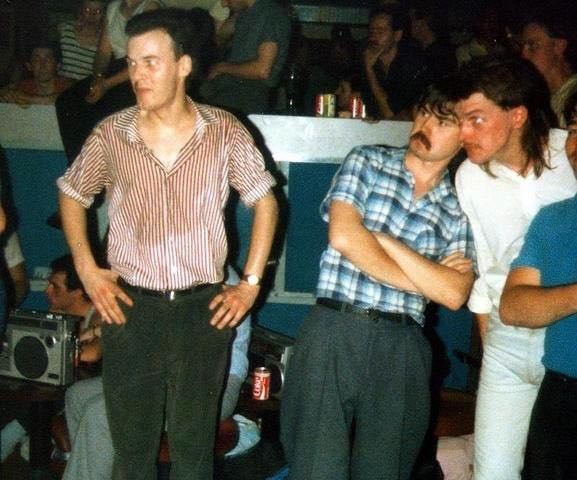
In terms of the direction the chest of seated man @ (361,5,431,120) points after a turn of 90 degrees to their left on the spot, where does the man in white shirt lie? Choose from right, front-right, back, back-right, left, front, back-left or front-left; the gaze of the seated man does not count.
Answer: front-right

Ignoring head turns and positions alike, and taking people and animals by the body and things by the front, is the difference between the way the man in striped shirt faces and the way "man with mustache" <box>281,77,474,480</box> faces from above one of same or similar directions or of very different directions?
same or similar directions

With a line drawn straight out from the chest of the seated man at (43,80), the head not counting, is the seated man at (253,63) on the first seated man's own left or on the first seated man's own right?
on the first seated man's own left

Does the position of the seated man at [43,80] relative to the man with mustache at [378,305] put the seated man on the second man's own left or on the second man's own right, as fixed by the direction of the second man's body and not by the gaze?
on the second man's own right

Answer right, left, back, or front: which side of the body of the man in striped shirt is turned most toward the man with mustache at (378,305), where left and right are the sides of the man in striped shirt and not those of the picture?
left

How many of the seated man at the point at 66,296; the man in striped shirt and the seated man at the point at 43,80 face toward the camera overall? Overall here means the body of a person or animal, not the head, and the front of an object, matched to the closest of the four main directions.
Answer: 2

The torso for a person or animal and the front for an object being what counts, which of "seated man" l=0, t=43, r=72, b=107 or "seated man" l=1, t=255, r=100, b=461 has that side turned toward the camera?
"seated man" l=0, t=43, r=72, b=107

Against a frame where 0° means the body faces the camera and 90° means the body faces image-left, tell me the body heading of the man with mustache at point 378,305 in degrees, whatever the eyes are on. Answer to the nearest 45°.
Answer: approximately 0°

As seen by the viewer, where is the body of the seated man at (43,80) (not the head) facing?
toward the camera

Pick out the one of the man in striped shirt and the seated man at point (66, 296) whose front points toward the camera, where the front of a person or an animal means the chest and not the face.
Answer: the man in striped shirt

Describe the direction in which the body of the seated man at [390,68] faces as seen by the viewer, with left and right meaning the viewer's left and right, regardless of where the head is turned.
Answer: facing the viewer and to the left of the viewer

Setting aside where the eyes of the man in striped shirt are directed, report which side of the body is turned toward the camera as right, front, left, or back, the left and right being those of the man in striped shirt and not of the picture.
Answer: front

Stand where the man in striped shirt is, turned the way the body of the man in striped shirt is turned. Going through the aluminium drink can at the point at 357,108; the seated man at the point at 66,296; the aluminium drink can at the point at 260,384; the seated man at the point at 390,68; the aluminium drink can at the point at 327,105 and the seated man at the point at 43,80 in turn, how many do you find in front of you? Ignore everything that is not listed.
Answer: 0

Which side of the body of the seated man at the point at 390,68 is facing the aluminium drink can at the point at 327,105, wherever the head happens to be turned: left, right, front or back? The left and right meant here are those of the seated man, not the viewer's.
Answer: front

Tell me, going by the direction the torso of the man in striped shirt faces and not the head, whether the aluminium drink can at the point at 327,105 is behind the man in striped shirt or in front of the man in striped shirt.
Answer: behind

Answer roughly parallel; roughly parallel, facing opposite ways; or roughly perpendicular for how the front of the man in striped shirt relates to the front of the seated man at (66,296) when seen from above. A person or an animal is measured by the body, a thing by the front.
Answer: roughly perpendicular

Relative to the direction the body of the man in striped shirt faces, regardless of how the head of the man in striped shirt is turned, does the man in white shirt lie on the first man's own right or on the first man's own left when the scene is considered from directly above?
on the first man's own left
